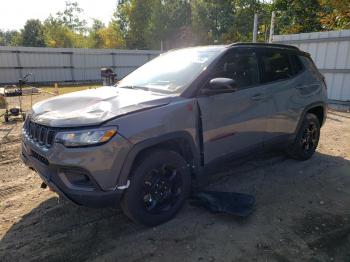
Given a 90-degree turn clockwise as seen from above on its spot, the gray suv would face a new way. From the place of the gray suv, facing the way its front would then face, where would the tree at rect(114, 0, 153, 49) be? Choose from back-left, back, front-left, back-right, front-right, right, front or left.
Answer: front-right

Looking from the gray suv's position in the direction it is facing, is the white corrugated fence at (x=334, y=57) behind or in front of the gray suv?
behind

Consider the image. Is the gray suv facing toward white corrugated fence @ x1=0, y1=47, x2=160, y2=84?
no

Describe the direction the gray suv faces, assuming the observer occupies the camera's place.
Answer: facing the viewer and to the left of the viewer

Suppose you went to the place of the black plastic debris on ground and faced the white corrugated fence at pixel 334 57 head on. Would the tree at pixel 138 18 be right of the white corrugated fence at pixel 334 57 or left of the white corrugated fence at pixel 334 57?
left
